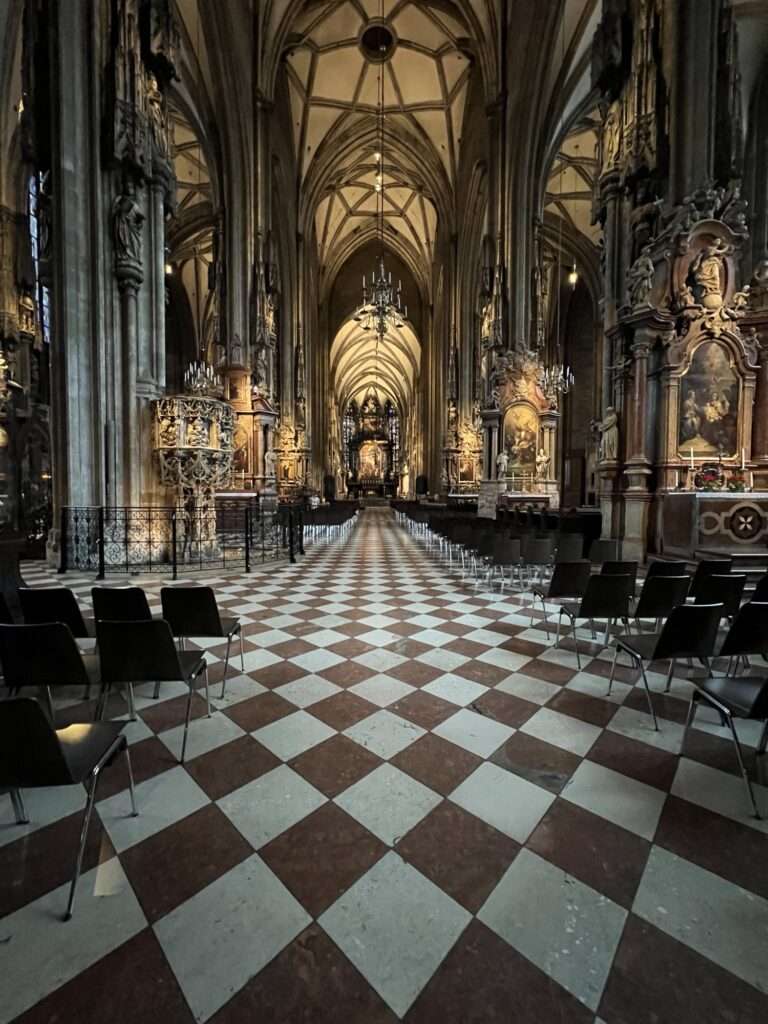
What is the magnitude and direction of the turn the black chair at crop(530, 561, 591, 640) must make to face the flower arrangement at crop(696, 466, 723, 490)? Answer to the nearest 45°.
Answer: approximately 90° to its right

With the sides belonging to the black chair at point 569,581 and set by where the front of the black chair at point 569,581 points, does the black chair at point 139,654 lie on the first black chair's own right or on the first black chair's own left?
on the first black chair's own left

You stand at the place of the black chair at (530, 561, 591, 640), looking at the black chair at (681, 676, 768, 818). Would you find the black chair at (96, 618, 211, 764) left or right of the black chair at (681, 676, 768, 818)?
right

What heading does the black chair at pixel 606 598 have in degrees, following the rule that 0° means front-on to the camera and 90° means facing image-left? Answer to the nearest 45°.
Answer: approximately 135°

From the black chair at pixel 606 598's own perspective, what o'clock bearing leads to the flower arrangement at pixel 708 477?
The flower arrangement is roughly at 2 o'clock from the black chair.

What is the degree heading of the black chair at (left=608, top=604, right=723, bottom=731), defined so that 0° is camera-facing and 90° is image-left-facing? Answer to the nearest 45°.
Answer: approximately 135°

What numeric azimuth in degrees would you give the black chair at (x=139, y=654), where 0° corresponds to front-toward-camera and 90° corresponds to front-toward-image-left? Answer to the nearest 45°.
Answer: approximately 225°

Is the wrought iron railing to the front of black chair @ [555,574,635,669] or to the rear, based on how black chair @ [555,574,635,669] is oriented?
to the front

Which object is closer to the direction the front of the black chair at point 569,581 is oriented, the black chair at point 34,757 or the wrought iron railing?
the wrought iron railing

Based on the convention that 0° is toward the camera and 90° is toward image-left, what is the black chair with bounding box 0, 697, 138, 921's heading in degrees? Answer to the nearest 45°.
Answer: approximately 225°

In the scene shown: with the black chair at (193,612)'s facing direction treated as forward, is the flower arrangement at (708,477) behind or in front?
in front

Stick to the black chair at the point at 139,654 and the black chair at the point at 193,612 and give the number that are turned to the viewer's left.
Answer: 0

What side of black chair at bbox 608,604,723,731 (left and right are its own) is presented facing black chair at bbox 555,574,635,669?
front
